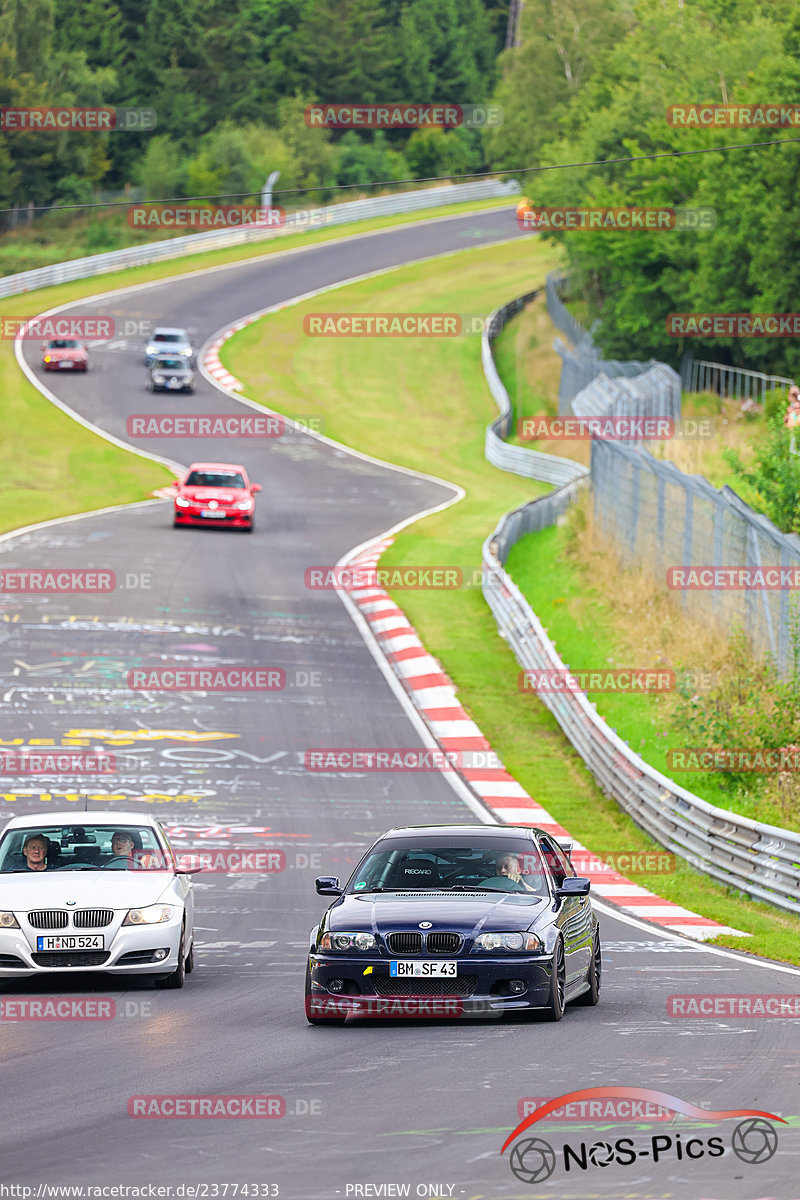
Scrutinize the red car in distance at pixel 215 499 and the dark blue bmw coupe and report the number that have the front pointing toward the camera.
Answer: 2

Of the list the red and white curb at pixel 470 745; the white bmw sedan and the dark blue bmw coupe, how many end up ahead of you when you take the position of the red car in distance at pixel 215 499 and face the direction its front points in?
3

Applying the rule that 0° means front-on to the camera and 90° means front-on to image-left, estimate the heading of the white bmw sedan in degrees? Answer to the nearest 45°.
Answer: approximately 0°

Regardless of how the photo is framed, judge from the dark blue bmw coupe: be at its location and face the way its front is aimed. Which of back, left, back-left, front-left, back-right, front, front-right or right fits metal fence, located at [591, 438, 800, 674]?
back

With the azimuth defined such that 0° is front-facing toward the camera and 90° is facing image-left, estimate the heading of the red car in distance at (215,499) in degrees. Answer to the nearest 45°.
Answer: approximately 0°

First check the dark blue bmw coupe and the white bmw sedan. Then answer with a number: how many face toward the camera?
2

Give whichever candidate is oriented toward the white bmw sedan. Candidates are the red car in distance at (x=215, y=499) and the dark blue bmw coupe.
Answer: the red car in distance

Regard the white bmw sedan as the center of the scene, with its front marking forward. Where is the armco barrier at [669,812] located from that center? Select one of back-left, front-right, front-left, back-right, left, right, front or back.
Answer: back-left
